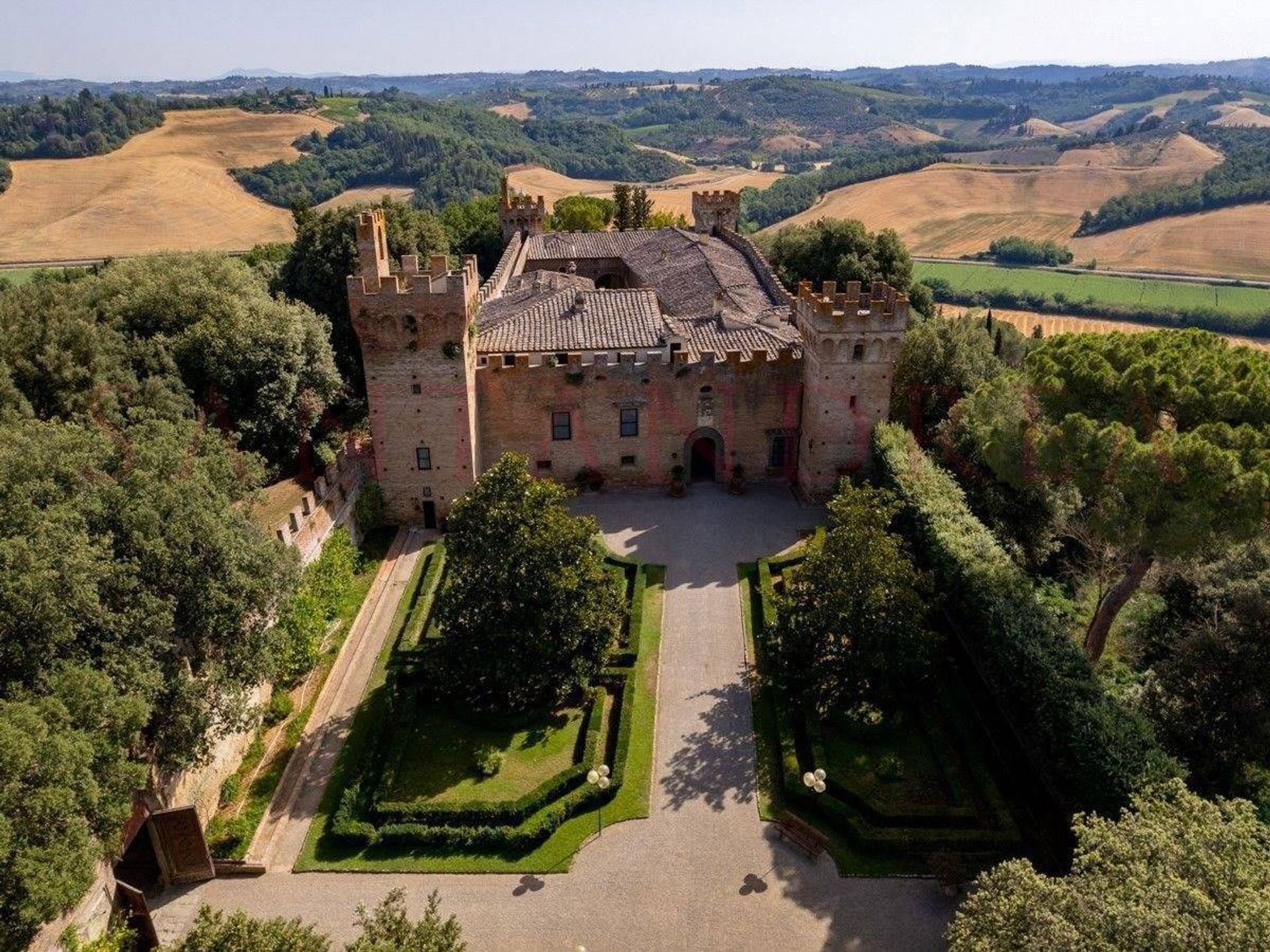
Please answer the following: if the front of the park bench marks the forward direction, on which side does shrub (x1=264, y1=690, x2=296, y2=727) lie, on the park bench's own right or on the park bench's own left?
on the park bench's own right

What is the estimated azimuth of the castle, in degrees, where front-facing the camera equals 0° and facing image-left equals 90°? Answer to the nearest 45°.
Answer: approximately 0°

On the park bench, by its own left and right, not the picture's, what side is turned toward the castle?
right

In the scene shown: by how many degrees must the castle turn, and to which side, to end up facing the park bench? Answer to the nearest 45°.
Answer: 0° — it already faces it

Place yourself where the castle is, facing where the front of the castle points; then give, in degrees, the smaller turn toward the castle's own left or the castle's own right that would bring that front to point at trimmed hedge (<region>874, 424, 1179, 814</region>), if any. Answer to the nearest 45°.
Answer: approximately 45° to the castle's own left

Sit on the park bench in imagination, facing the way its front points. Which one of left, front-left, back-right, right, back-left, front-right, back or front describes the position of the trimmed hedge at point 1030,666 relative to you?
back

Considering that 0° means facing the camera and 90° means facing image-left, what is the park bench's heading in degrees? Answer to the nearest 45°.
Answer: approximately 45°

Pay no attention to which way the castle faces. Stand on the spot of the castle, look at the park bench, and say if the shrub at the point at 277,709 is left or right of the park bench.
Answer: right

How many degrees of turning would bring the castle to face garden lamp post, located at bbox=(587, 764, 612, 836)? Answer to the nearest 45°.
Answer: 0° — it already faces it

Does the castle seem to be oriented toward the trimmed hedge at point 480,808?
yes
